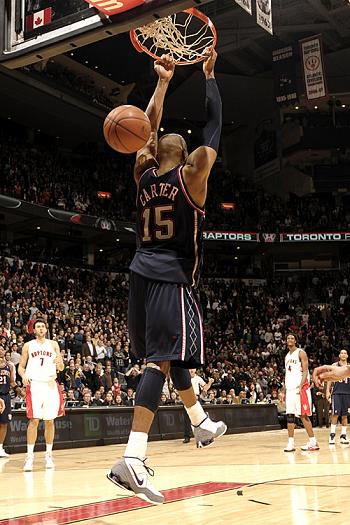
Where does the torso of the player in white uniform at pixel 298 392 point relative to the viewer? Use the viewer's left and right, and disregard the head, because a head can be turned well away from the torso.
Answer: facing the viewer and to the left of the viewer

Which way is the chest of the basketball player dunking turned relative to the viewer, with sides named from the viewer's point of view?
facing away from the viewer and to the right of the viewer

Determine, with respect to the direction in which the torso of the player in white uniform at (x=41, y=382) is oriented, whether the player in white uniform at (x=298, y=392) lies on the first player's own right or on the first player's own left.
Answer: on the first player's own left

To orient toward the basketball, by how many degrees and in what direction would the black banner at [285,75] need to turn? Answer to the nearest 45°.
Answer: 0° — it already faces it

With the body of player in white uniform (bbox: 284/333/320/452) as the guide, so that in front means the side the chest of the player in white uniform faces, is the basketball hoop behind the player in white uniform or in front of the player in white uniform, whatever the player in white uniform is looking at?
in front

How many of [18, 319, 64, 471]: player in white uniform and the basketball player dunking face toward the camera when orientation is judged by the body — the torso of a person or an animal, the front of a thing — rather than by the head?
1

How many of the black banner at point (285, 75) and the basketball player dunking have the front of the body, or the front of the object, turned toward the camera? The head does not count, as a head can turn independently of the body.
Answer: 1

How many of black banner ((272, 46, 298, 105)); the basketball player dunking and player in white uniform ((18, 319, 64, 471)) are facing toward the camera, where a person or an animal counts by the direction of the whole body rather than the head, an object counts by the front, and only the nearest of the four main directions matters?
2

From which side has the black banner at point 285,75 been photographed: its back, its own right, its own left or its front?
front

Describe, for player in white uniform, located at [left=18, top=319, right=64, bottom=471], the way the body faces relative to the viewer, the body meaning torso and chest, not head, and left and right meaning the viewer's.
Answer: facing the viewer

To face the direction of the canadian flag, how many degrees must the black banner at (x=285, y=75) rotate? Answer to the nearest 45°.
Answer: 0° — it already faces it

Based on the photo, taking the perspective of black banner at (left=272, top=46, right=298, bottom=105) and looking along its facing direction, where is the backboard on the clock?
The backboard is roughly at 12 o'clock from the black banner.

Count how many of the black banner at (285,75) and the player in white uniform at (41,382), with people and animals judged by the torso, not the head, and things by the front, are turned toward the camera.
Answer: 2

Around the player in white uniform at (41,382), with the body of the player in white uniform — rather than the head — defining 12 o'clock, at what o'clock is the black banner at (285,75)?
The black banner is roughly at 7 o'clock from the player in white uniform.

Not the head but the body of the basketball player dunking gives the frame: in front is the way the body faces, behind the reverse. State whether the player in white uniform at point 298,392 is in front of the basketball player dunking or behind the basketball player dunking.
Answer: in front

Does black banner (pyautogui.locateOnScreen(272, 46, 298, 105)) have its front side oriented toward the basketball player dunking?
yes

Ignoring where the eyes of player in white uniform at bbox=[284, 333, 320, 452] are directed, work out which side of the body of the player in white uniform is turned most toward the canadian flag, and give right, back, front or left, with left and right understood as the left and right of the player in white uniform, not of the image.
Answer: front
